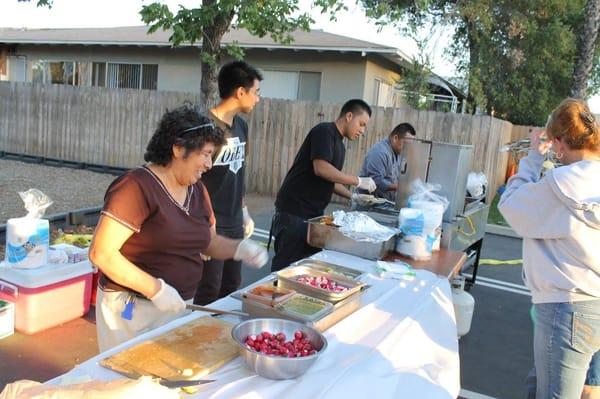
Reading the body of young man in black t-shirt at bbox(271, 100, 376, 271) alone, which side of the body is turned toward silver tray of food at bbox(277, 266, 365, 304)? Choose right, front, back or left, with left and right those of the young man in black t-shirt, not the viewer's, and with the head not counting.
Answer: right

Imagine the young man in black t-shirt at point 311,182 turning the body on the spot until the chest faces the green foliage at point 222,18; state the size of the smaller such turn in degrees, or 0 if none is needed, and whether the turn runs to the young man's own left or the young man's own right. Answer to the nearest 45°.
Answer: approximately 135° to the young man's own left

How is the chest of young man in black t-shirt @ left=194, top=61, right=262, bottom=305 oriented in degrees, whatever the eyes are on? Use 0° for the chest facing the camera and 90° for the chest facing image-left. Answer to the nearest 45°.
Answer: approximately 315°

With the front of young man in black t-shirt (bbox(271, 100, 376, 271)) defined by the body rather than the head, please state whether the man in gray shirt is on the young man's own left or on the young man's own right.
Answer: on the young man's own left

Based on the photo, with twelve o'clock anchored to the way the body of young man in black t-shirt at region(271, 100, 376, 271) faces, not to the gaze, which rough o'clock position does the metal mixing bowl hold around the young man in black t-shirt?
The metal mixing bowl is roughly at 3 o'clock from the young man in black t-shirt.

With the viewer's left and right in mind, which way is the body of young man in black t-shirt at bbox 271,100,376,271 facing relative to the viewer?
facing to the right of the viewer

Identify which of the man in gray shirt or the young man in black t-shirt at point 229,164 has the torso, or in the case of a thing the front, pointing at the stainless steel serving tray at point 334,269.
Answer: the young man in black t-shirt

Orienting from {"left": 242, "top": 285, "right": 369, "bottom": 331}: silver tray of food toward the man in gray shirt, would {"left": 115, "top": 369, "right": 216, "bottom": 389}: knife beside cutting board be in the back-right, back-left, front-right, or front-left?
back-left

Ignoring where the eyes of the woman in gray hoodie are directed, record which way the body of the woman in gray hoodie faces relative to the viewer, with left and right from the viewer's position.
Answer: facing away from the viewer and to the left of the viewer

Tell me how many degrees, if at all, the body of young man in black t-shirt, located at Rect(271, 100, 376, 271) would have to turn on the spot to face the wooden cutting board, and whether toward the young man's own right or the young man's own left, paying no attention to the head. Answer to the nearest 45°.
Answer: approximately 90° to the young man's own right

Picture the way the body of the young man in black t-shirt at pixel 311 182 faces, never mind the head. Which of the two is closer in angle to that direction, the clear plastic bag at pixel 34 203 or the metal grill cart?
the metal grill cart

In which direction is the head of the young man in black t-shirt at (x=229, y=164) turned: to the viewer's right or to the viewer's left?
to the viewer's right
